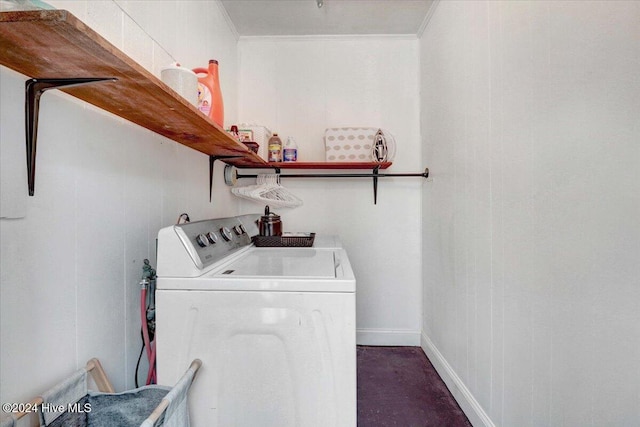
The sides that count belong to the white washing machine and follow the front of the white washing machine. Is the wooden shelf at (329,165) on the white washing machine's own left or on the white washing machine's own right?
on the white washing machine's own left

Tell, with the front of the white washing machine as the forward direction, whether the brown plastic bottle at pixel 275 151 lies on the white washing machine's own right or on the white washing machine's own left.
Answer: on the white washing machine's own left
